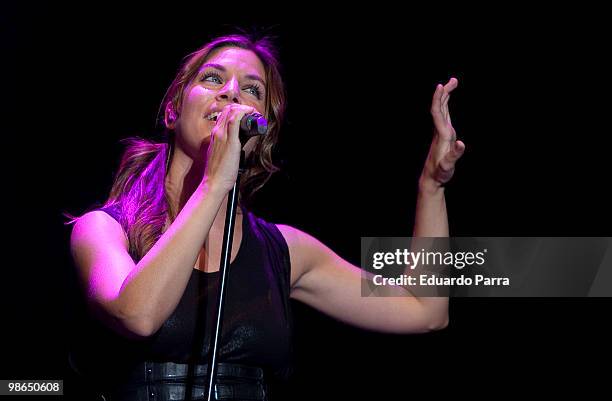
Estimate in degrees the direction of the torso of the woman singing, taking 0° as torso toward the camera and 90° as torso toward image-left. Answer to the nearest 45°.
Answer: approximately 315°

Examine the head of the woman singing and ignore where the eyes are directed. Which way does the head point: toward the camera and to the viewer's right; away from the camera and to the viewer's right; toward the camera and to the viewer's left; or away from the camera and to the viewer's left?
toward the camera and to the viewer's right
